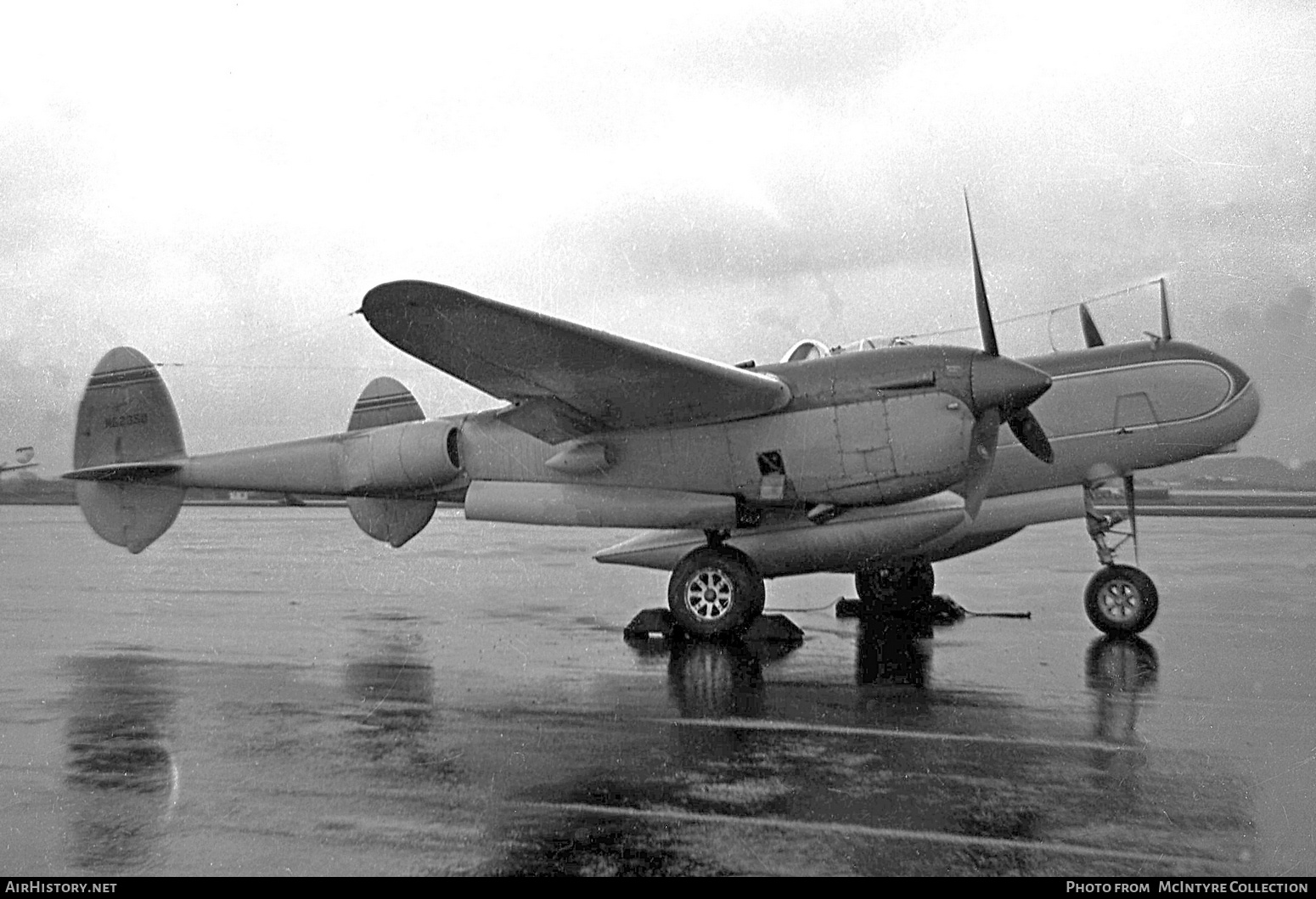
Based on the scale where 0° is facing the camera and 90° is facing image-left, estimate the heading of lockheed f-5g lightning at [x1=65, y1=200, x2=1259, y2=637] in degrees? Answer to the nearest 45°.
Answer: approximately 315°
